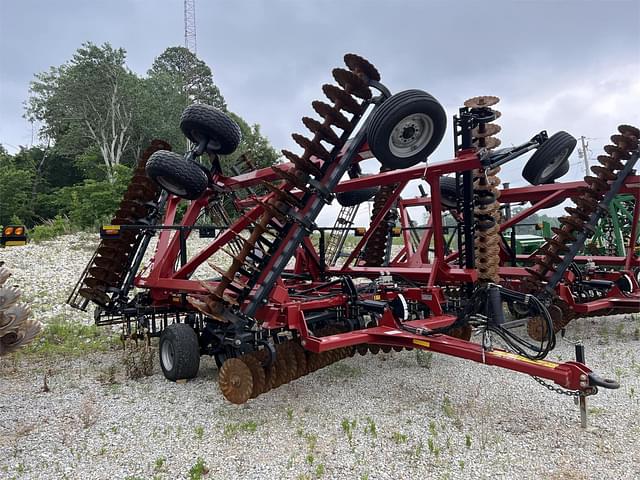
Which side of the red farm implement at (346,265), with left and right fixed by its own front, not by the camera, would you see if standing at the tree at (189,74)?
back

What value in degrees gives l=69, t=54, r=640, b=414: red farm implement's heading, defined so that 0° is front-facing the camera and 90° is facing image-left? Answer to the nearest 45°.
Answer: approximately 315°

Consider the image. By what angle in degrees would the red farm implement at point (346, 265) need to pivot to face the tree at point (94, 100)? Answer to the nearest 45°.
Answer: approximately 180°

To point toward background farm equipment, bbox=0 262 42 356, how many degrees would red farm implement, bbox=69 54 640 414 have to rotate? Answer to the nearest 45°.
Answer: approximately 90° to its right
